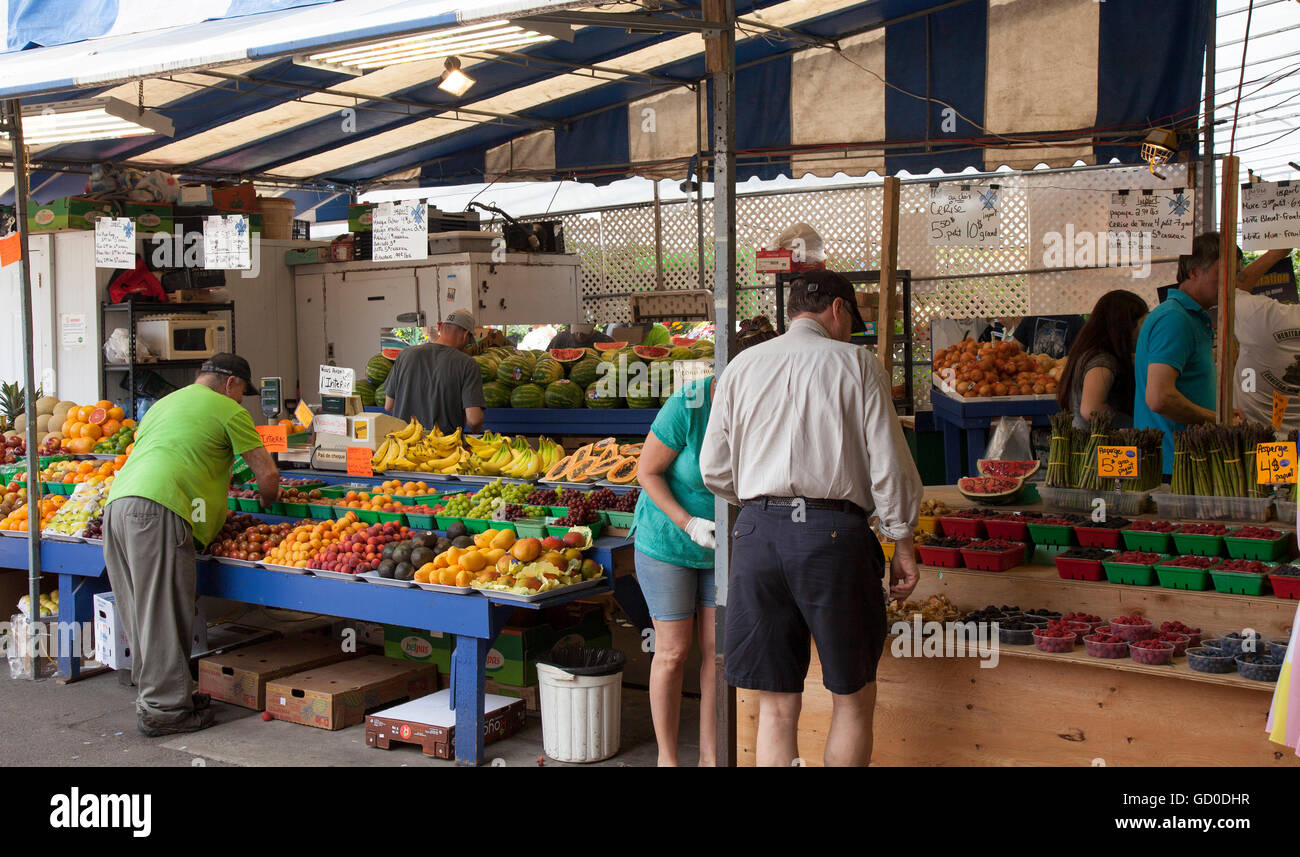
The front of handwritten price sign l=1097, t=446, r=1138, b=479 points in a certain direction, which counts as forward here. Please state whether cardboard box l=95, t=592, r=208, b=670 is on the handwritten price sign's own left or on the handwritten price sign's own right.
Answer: on the handwritten price sign's own right

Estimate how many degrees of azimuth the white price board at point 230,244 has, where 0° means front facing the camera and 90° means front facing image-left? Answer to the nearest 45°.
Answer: approximately 0°

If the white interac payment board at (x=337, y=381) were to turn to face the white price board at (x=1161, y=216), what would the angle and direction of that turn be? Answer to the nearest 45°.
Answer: approximately 90° to its left

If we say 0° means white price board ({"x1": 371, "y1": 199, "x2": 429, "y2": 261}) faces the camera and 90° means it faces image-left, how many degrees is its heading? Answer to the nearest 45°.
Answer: approximately 0°

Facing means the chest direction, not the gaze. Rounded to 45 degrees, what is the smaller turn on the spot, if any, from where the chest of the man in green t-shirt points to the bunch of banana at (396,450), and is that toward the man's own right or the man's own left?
0° — they already face it

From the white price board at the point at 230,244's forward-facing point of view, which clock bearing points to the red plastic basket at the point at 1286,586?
The red plastic basket is roughly at 11 o'clock from the white price board.

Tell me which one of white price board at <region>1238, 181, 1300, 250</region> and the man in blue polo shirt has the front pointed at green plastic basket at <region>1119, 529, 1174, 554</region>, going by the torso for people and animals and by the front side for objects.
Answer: the white price board

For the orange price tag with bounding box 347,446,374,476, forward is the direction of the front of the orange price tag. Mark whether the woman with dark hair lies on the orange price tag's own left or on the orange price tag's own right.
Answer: on the orange price tag's own left

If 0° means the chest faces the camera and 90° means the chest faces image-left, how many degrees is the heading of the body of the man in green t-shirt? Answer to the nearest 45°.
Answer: approximately 225°
